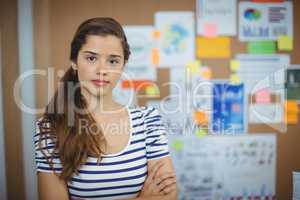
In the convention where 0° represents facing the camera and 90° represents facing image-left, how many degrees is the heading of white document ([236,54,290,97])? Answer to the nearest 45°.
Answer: approximately 0°

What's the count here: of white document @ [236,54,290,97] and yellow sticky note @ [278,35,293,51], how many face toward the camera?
2

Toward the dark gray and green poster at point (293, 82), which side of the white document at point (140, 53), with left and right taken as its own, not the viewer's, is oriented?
left

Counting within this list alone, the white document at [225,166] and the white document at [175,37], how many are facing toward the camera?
2
